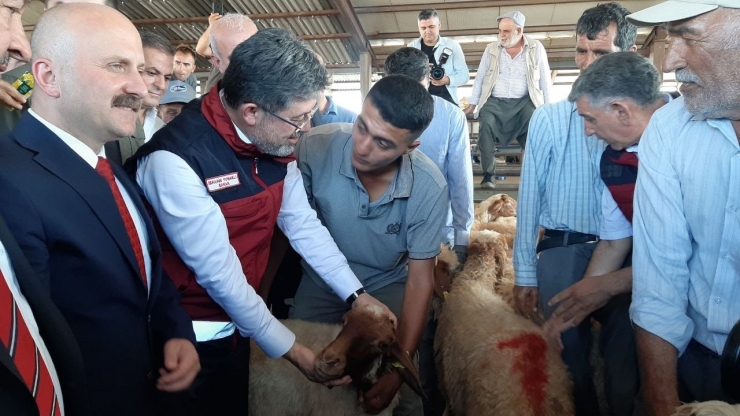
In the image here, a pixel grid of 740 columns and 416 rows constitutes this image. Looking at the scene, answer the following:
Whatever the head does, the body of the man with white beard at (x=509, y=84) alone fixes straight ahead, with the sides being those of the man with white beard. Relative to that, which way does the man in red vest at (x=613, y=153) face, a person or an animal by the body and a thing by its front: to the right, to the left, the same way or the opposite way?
to the right

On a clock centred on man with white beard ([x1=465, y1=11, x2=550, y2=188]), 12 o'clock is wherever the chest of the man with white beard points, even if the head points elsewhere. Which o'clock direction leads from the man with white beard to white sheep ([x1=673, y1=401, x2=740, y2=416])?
The white sheep is roughly at 12 o'clock from the man with white beard.

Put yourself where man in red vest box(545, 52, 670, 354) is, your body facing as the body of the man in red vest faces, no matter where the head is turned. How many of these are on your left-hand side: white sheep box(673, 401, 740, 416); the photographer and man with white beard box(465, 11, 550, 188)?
1

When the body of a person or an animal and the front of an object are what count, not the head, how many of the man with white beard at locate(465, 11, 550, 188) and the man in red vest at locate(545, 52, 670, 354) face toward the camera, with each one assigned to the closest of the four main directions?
1

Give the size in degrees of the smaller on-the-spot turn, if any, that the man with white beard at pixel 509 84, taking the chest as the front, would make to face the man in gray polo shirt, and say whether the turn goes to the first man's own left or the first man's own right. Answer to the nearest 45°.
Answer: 0° — they already face them

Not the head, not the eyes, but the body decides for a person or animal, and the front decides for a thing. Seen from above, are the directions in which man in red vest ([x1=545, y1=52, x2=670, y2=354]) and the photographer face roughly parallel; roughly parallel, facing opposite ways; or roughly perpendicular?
roughly perpendicular

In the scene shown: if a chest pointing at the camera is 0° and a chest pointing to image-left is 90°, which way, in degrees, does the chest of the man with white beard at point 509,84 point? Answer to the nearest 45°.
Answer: approximately 0°

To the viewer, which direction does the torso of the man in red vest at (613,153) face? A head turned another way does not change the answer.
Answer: to the viewer's left

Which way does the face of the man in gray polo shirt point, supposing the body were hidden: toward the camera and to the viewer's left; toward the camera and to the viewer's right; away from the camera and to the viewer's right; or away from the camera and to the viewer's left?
toward the camera and to the viewer's left

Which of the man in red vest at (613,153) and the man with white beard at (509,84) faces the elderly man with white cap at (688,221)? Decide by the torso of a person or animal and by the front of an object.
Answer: the man with white beard

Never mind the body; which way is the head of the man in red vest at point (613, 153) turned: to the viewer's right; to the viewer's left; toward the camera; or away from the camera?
to the viewer's left

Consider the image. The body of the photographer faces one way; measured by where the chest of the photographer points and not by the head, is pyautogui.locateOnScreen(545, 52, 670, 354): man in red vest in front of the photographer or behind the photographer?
in front

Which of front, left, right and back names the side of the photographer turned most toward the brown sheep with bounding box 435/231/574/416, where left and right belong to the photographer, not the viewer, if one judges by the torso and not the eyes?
front
